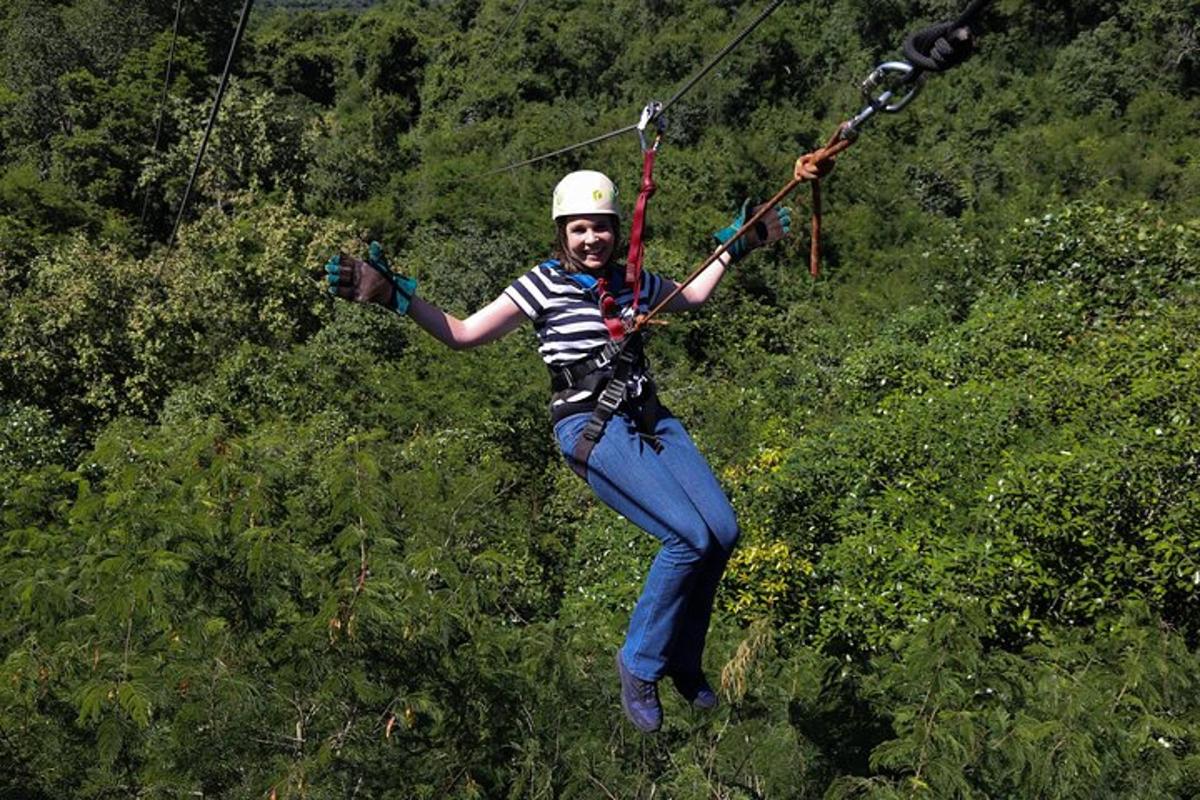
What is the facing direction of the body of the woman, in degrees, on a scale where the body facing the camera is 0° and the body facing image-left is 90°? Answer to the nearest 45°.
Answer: approximately 315°
